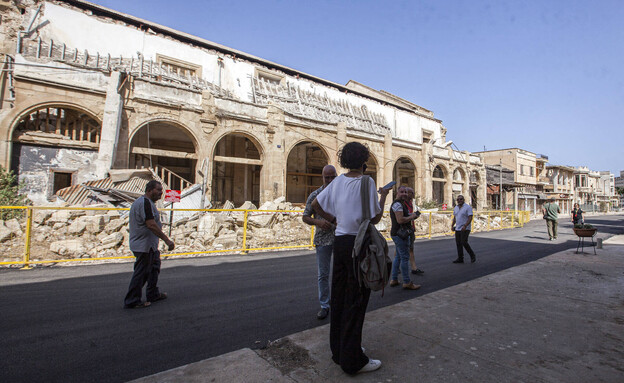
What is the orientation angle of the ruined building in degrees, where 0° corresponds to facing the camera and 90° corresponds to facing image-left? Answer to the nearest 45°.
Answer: approximately 315°

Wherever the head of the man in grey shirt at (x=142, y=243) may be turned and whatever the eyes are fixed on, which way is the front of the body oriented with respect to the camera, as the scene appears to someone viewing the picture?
to the viewer's right

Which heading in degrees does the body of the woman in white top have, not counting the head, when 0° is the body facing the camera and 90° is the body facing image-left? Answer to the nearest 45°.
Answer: approximately 225°

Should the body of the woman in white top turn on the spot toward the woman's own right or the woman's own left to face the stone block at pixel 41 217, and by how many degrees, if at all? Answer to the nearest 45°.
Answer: approximately 90° to the woman's own left

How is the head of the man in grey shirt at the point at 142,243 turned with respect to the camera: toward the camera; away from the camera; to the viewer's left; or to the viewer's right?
to the viewer's right

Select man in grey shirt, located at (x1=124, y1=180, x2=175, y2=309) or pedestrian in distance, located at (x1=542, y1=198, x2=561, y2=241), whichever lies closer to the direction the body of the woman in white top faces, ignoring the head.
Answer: the pedestrian in distance

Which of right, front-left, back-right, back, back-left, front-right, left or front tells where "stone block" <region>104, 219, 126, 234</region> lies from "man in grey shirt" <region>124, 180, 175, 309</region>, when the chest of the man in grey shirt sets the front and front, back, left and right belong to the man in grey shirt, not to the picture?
left
